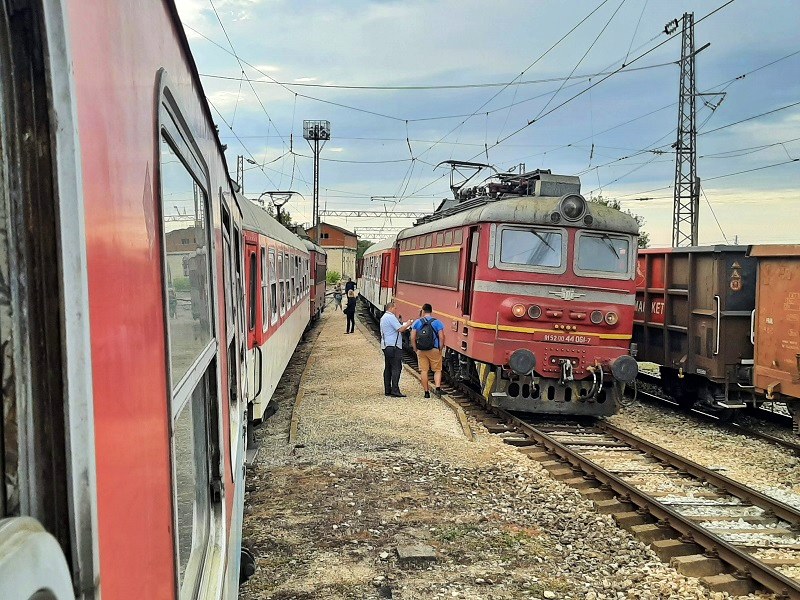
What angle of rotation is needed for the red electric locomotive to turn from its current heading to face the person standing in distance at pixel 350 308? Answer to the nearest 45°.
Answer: approximately 180°

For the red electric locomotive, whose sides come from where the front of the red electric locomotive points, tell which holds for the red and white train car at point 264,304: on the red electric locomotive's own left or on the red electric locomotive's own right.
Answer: on the red electric locomotive's own right

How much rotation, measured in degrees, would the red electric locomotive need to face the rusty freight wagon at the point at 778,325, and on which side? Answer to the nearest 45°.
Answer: approximately 45° to its left

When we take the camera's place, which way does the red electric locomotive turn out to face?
facing the viewer and to the right of the viewer

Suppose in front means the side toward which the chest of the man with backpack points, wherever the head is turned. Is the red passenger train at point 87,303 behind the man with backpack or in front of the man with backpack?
behind

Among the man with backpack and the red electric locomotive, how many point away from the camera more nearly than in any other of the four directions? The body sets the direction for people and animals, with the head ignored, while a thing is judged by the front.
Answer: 1

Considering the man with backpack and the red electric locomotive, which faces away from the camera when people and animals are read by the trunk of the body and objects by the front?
the man with backpack

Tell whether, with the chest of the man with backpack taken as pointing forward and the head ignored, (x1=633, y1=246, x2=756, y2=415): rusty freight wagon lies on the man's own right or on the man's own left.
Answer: on the man's own right

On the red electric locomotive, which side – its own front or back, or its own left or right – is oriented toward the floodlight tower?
back

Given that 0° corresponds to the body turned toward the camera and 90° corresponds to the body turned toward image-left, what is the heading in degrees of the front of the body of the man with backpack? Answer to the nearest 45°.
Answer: approximately 180°

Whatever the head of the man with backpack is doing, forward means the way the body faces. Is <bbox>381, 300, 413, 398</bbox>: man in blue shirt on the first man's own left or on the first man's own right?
on the first man's own left

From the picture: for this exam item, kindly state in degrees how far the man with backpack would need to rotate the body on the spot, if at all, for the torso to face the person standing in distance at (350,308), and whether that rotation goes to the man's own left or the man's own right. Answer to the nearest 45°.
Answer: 0° — they already face them

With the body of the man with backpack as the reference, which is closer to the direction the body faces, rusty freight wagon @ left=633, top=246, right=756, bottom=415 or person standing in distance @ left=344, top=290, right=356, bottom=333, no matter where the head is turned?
the person standing in distance

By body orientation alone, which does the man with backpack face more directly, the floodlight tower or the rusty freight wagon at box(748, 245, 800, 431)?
the floodlight tower

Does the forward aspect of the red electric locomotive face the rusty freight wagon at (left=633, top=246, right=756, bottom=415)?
no
